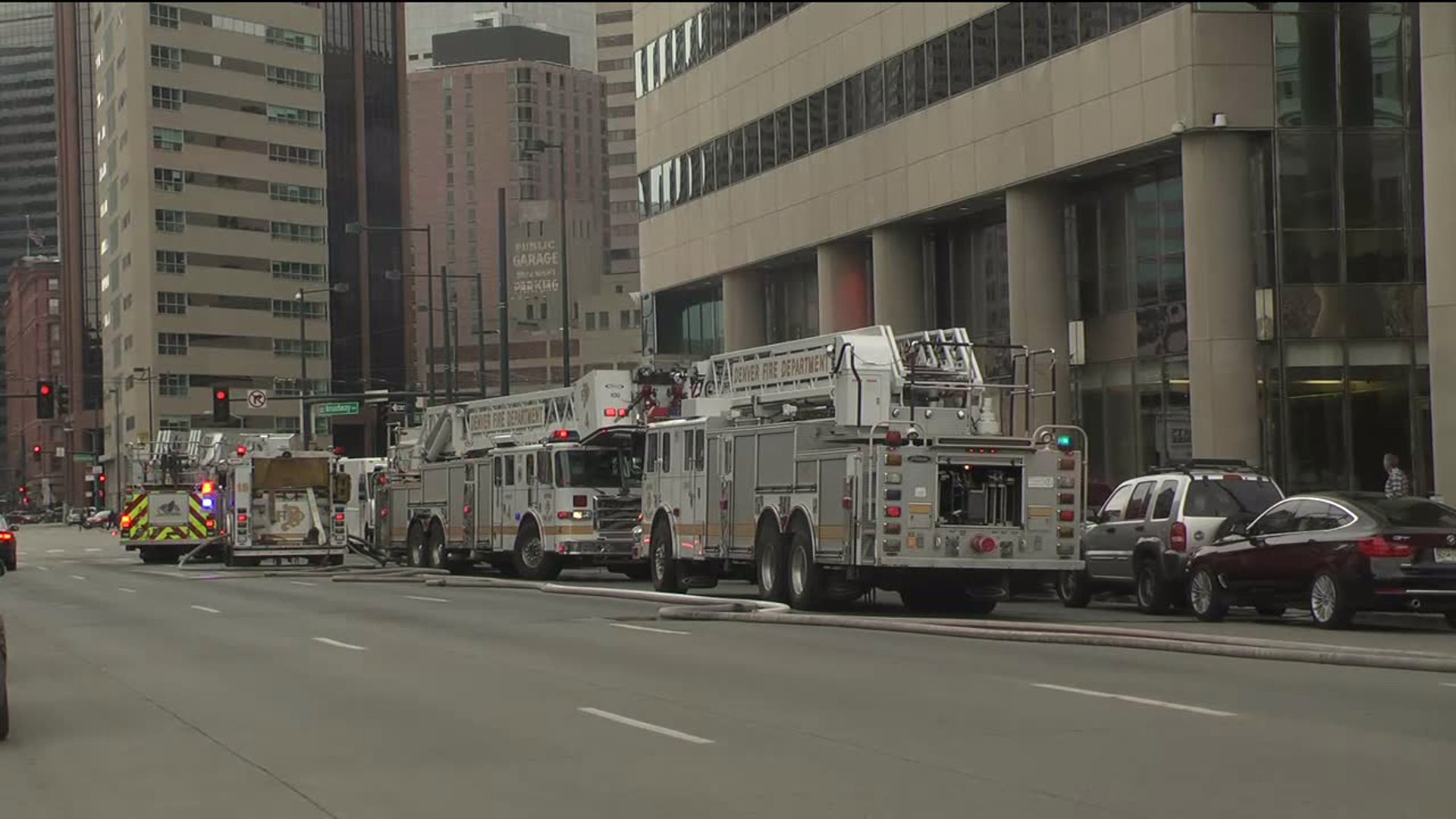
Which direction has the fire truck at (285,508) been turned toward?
away from the camera

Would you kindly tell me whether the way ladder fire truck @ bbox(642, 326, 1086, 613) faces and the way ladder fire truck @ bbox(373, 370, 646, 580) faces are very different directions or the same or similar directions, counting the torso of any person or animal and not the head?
very different directions

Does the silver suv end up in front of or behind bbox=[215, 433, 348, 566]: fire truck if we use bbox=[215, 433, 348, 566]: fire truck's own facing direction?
behind

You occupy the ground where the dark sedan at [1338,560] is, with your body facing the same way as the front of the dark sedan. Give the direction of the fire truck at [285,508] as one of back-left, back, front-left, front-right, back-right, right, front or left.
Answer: front

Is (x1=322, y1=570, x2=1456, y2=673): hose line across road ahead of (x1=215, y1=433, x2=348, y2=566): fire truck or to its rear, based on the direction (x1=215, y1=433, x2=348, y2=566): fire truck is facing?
to the rear

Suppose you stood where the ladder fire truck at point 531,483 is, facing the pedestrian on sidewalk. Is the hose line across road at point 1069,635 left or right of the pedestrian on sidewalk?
right

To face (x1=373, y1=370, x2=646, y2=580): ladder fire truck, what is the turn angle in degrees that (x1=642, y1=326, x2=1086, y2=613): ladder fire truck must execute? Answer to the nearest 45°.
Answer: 0° — it already faces it

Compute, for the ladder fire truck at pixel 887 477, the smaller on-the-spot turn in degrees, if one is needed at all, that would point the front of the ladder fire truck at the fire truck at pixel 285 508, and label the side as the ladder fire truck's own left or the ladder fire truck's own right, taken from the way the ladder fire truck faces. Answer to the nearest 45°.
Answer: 0° — it already faces it

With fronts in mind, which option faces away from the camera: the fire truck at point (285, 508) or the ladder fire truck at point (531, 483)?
the fire truck

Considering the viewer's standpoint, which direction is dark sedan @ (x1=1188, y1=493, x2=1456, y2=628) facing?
facing away from the viewer and to the left of the viewer

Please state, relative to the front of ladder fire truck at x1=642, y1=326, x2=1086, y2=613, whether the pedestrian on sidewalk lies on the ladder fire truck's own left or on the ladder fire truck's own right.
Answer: on the ladder fire truck's own right

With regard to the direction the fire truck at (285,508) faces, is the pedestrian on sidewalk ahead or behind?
behind

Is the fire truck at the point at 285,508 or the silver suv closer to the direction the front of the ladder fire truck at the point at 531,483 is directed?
the silver suv

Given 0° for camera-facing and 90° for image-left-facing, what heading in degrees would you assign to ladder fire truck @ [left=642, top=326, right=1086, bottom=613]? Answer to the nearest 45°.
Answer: approximately 135°

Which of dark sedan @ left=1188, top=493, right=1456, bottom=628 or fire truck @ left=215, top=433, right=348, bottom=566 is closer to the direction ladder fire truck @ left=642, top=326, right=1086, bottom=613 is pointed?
the fire truck

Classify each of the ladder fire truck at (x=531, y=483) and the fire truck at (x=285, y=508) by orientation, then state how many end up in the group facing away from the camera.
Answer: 1
